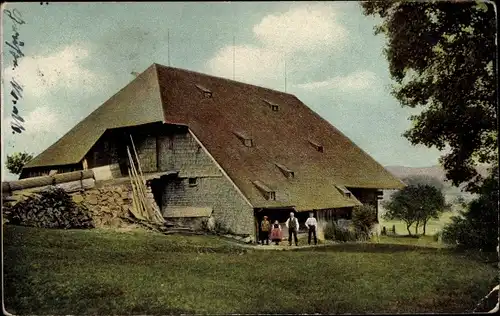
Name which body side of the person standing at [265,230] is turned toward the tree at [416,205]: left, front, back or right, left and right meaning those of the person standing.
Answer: left

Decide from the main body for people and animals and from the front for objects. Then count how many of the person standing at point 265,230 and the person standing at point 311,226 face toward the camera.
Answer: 2

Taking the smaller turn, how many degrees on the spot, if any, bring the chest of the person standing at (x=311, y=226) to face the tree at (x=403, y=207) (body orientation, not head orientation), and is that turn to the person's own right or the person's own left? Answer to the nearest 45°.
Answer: approximately 90° to the person's own left

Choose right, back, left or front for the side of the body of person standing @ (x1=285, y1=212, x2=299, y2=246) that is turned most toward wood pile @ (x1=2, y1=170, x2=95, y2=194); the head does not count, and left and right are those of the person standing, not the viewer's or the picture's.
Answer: right

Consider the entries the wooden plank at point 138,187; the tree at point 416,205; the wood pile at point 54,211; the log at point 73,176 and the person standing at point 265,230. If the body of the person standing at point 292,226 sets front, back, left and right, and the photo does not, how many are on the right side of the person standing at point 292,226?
4

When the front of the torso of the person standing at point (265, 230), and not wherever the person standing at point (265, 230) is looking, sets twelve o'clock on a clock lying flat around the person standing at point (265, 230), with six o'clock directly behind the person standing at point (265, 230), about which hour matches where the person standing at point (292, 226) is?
the person standing at point (292, 226) is roughly at 9 o'clock from the person standing at point (265, 230).
